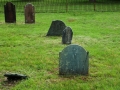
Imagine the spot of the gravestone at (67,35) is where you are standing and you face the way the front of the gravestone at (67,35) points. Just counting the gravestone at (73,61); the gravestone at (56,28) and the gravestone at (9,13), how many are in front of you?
1

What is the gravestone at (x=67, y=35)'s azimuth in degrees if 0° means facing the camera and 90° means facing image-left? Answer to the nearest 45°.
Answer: approximately 0°

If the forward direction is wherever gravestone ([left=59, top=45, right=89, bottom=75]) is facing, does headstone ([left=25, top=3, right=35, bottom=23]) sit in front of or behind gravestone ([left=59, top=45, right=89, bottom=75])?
behind

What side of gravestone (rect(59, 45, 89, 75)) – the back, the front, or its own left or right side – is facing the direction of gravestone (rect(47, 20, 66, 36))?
back

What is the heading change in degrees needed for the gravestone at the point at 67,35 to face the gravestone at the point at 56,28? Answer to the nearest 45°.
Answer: approximately 180°

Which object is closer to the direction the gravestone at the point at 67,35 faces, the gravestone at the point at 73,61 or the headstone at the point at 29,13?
the gravestone

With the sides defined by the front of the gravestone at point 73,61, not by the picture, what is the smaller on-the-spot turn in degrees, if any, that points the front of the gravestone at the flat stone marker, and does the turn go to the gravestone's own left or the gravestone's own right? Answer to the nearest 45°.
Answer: approximately 90° to the gravestone's own right

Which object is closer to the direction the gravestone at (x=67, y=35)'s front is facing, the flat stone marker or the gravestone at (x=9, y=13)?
the flat stone marker

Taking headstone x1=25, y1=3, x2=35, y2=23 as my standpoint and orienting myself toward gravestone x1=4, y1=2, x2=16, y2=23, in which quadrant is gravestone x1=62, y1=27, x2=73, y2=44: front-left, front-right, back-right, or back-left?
back-left

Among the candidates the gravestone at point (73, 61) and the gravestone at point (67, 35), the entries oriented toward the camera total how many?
2

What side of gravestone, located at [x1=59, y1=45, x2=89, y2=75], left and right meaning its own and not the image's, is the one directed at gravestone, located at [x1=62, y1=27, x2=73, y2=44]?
back

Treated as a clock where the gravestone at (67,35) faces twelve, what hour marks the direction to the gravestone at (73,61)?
the gravestone at (73,61) is roughly at 12 o'clock from the gravestone at (67,35).

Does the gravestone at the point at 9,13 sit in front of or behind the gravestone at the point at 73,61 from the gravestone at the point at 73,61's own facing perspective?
behind

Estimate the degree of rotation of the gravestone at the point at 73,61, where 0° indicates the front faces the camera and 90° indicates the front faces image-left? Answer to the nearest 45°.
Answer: approximately 0°

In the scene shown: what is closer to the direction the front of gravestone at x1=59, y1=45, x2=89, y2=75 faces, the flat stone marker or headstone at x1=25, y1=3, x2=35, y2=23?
the flat stone marker
